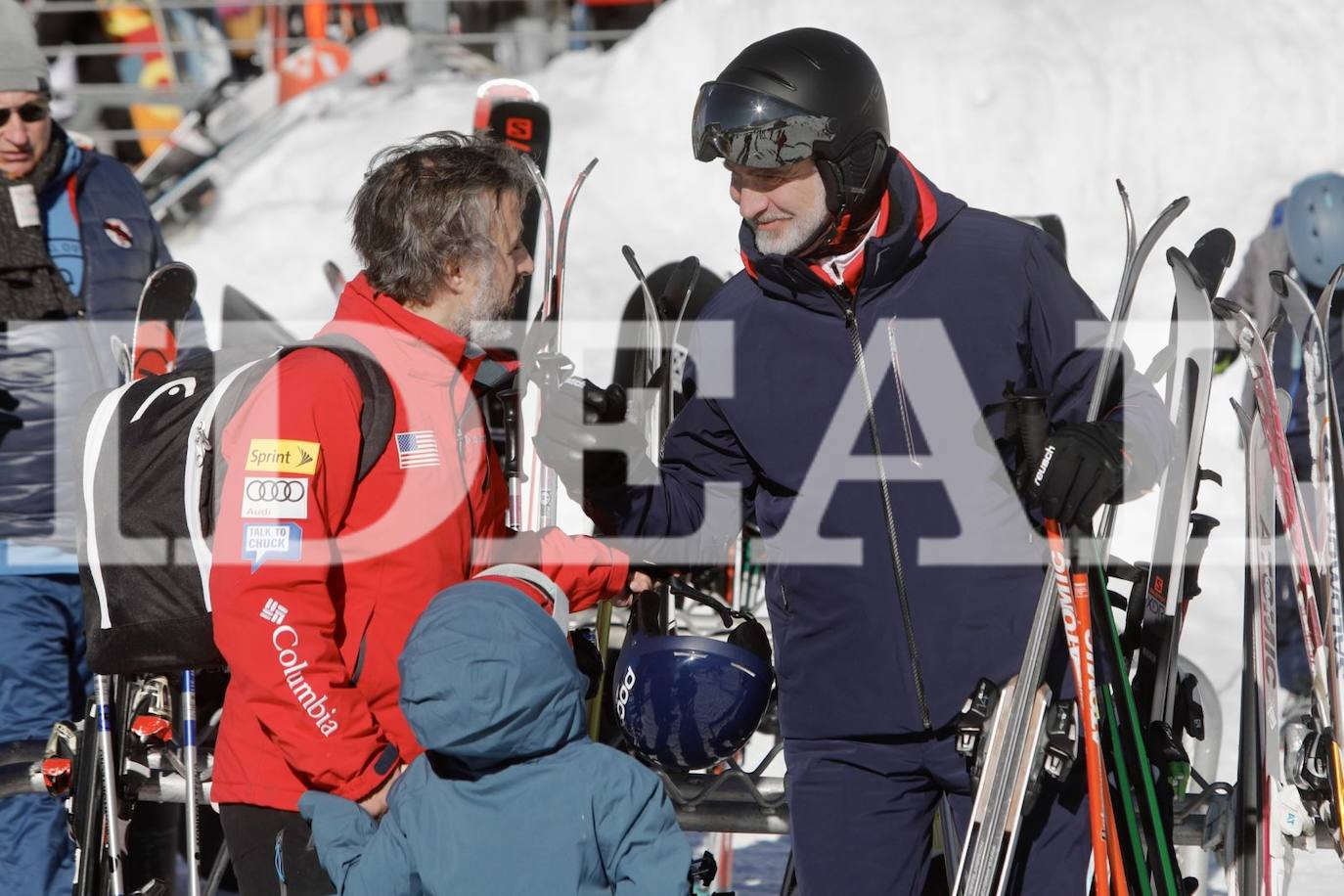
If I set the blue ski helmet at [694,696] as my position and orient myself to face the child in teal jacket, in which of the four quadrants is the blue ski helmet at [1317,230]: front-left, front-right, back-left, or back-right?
back-left

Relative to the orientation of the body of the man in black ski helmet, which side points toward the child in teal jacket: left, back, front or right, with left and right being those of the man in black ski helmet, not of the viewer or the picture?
front

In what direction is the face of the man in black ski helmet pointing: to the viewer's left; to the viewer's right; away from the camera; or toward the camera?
to the viewer's left

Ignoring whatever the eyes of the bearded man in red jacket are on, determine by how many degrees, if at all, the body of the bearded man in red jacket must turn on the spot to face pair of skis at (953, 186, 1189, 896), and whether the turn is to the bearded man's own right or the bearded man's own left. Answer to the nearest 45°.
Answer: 0° — they already face it

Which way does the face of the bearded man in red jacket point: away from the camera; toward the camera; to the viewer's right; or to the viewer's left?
to the viewer's right

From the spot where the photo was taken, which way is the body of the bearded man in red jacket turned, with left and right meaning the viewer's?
facing to the right of the viewer

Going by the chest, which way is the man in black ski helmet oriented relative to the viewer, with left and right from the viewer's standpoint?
facing the viewer and to the left of the viewer

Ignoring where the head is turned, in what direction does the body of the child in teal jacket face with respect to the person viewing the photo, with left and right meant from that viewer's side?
facing away from the viewer

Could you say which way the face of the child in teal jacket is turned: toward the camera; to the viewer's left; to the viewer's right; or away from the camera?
away from the camera

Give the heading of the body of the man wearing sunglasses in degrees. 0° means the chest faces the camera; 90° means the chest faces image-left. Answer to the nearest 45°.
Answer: approximately 0°

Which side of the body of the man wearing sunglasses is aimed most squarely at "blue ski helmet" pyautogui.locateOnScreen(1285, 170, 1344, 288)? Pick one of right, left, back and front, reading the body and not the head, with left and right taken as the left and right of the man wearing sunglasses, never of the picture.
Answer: left

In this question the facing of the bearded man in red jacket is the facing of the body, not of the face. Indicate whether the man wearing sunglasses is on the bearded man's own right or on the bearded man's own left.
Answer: on the bearded man's own left

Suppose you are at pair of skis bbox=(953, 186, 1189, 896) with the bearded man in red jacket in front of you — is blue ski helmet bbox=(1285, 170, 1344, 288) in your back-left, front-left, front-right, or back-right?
back-right

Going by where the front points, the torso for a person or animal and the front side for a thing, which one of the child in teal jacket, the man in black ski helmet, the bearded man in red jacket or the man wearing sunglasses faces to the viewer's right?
the bearded man in red jacket
